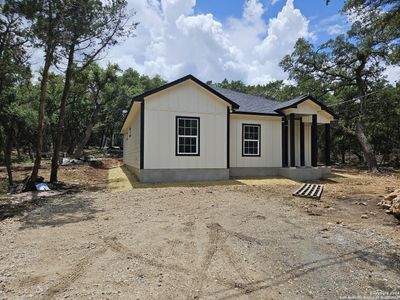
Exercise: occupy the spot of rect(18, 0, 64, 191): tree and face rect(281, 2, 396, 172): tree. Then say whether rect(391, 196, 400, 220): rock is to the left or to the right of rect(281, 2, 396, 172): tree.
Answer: right

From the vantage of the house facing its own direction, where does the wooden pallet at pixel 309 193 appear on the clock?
The wooden pallet is roughly at 10 o'clock from the house.

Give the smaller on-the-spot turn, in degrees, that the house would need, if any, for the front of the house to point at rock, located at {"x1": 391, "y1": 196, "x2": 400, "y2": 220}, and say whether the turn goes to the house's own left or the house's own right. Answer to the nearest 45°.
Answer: approximately 45° to the house's own left

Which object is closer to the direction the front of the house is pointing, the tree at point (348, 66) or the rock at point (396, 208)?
the rock

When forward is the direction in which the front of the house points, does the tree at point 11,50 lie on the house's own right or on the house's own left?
on the house's own right

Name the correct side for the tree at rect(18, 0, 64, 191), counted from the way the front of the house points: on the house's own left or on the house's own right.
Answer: on the house's own right

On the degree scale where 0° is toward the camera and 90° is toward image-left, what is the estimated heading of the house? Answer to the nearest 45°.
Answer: approximately 0°

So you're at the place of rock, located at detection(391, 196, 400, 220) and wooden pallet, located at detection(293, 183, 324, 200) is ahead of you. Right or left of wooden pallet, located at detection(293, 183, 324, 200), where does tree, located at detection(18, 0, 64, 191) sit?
left

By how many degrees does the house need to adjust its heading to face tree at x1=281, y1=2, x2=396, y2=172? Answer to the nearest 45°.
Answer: approximately 135° to its left

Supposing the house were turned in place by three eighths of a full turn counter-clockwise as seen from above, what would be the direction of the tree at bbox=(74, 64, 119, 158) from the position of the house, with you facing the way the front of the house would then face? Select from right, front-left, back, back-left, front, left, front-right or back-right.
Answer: left

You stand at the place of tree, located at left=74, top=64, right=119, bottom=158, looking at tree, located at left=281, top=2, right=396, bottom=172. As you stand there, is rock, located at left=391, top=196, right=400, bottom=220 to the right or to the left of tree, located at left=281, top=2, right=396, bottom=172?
right
